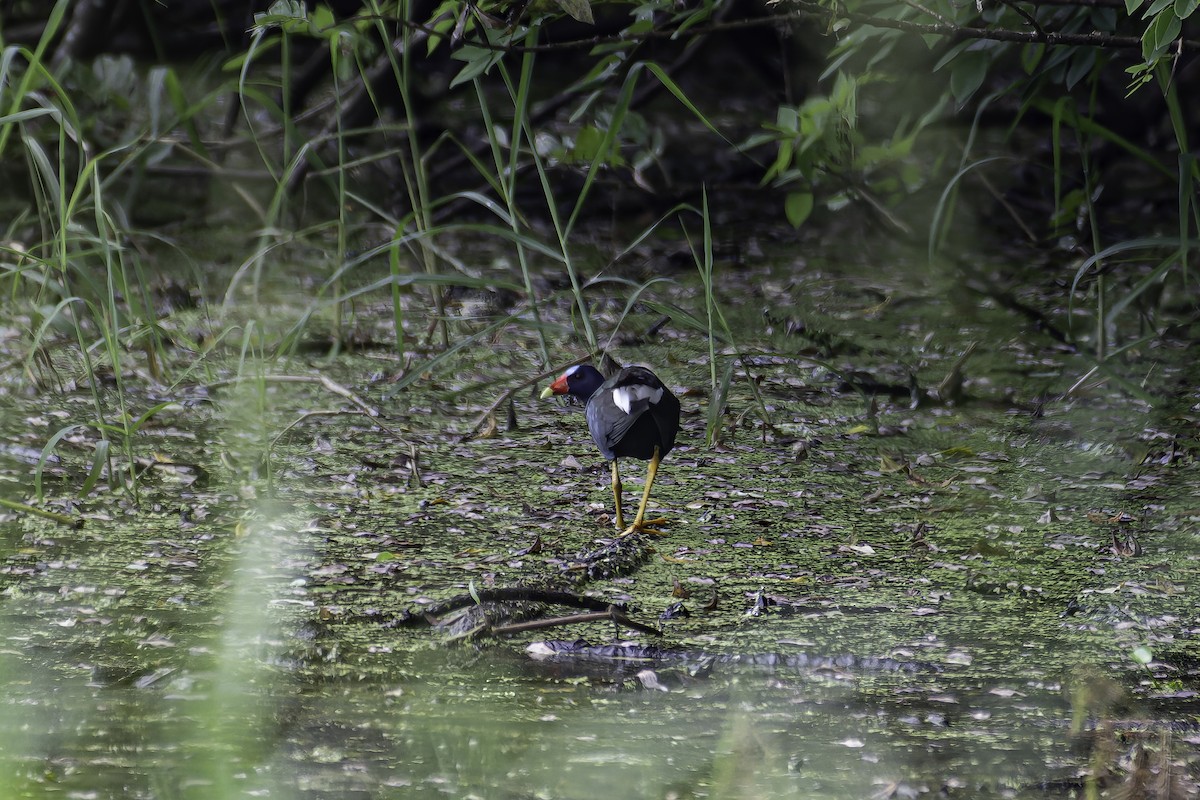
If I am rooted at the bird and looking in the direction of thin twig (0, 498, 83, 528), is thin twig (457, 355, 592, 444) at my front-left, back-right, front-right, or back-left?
front-right

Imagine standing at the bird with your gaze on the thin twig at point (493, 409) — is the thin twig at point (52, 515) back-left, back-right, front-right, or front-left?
front-left

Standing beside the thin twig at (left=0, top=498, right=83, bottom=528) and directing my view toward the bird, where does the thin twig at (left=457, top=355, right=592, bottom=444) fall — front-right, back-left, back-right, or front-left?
front-left

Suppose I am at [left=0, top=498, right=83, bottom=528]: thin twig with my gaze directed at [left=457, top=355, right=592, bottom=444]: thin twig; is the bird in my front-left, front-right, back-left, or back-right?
front-right

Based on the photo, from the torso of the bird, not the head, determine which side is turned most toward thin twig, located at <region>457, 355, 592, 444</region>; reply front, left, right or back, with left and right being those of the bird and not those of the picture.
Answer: front

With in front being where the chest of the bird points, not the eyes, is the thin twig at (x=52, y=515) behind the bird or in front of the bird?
in front

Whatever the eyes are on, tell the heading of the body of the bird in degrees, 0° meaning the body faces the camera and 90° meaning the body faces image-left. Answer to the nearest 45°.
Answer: approximately 135°
